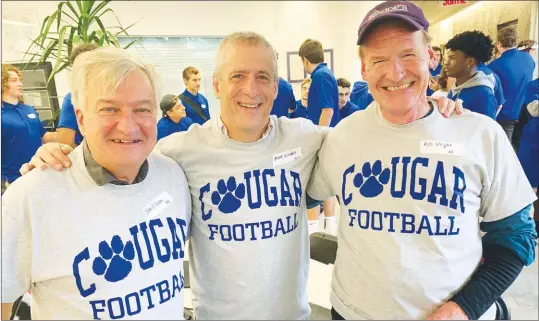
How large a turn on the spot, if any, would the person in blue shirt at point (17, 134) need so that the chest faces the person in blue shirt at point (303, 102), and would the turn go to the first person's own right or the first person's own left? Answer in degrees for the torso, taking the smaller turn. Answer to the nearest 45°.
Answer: approximately 45° to the first person's own left

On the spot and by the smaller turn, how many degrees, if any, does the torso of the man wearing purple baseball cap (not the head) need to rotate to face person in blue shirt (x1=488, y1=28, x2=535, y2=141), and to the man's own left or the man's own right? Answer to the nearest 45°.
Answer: approximately 180°
